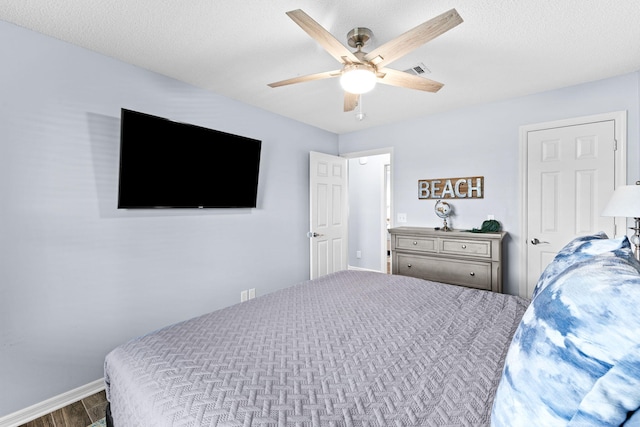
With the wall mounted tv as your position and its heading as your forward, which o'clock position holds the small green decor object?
The small green decor object is roughly at 11 o'clock from the wall mounted tv.

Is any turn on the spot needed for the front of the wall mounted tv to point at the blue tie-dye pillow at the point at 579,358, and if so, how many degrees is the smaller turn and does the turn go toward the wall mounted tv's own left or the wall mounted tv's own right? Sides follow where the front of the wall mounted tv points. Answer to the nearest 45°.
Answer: approximately 45° to the wall mounted tv's own right

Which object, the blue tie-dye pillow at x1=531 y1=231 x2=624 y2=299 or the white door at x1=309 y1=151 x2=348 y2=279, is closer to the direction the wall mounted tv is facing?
the blue tie-dye pillow

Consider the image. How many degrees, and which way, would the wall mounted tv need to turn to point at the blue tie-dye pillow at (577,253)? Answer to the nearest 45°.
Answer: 0° — it already faces it

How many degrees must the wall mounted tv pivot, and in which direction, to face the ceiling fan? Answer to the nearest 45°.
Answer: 0° — it already faces it

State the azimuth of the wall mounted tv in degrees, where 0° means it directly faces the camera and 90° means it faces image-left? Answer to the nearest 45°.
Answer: approximately 315°

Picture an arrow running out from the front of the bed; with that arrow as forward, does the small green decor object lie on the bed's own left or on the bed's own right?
on the bed's own right
